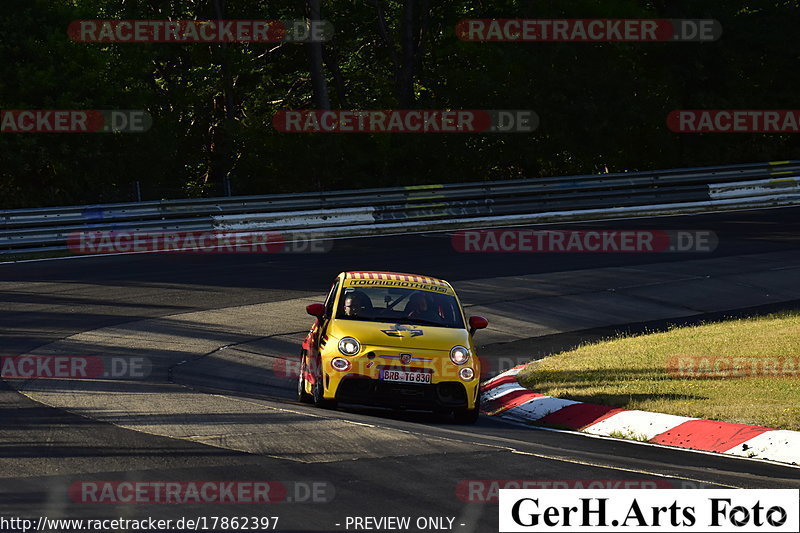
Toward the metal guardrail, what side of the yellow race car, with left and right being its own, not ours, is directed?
back

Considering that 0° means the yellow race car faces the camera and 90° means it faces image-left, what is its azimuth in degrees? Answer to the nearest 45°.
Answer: approximately 0°
